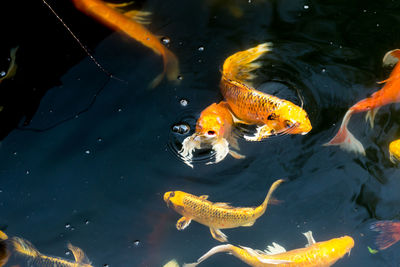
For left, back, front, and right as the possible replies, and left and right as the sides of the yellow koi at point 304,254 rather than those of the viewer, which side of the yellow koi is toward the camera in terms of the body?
right

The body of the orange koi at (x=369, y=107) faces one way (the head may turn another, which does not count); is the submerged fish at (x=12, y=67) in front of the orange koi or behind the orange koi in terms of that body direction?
behind

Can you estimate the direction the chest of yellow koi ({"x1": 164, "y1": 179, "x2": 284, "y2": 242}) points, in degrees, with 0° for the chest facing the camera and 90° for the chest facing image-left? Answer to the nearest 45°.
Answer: approximately 90°

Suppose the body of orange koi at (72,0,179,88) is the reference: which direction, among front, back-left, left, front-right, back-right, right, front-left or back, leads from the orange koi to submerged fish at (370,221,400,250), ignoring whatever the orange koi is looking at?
back

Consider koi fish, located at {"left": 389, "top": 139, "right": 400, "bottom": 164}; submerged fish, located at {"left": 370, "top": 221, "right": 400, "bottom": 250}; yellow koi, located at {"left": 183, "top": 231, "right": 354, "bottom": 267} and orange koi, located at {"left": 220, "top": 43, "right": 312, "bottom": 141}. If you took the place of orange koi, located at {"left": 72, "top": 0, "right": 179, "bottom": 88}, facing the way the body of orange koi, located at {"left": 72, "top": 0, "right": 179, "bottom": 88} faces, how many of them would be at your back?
4

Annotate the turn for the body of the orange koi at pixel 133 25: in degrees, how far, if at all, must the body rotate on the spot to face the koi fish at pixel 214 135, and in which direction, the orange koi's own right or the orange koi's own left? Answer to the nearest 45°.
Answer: approximately 180°

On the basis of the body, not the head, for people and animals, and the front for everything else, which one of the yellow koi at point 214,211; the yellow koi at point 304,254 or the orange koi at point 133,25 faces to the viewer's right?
the yellow koi at point 304,254

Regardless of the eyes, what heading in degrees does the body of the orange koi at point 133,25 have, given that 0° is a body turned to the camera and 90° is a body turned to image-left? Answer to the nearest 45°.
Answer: approximately 135°

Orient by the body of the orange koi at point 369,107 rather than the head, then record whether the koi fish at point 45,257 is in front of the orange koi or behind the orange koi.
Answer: behind

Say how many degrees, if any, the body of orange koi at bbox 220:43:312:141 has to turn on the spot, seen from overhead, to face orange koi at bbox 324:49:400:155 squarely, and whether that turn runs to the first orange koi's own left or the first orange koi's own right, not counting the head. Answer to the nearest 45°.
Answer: approximately 45° to the first orange koi's own left

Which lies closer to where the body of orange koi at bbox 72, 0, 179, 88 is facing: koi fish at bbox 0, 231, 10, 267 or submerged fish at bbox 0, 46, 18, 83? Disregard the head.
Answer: the submerged fish
